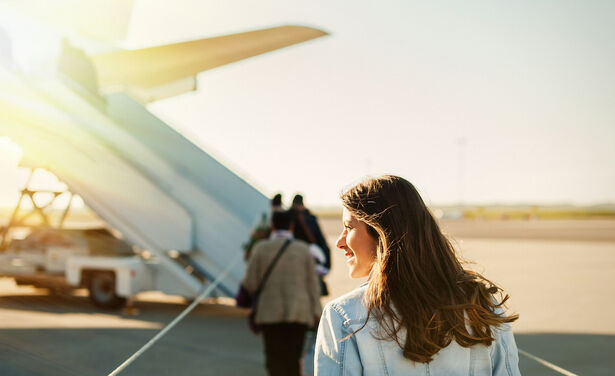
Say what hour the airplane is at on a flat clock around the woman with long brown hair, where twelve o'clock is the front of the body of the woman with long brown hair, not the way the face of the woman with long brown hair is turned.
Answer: The airplane is roughly at 11 o'clock from the woman with long brown hair.

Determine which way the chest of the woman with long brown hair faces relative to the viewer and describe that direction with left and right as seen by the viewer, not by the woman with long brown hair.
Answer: facing away from the viewer

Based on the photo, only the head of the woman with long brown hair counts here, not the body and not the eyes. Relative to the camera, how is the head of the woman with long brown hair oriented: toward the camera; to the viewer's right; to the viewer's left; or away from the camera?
to the viewer's left
